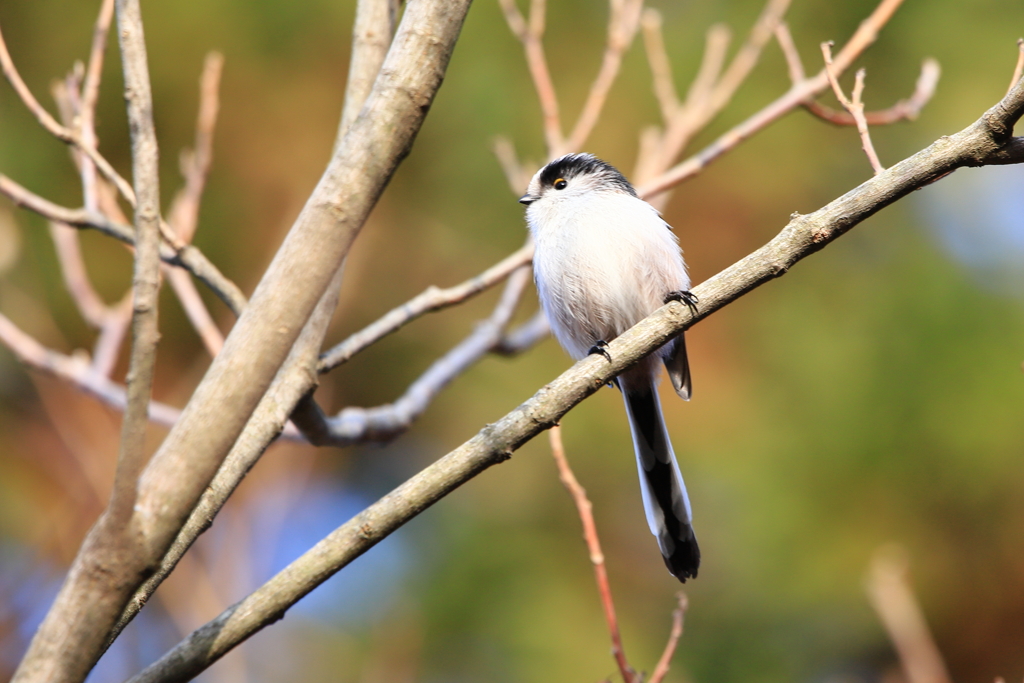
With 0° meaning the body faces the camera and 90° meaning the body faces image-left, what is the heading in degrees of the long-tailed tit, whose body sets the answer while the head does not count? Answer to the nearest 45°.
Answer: approximately 45°

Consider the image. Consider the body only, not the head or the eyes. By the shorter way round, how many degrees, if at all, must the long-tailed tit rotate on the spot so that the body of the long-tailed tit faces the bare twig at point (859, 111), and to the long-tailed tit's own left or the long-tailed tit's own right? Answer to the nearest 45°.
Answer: approximately 90° to the long-tailed tit's own left
